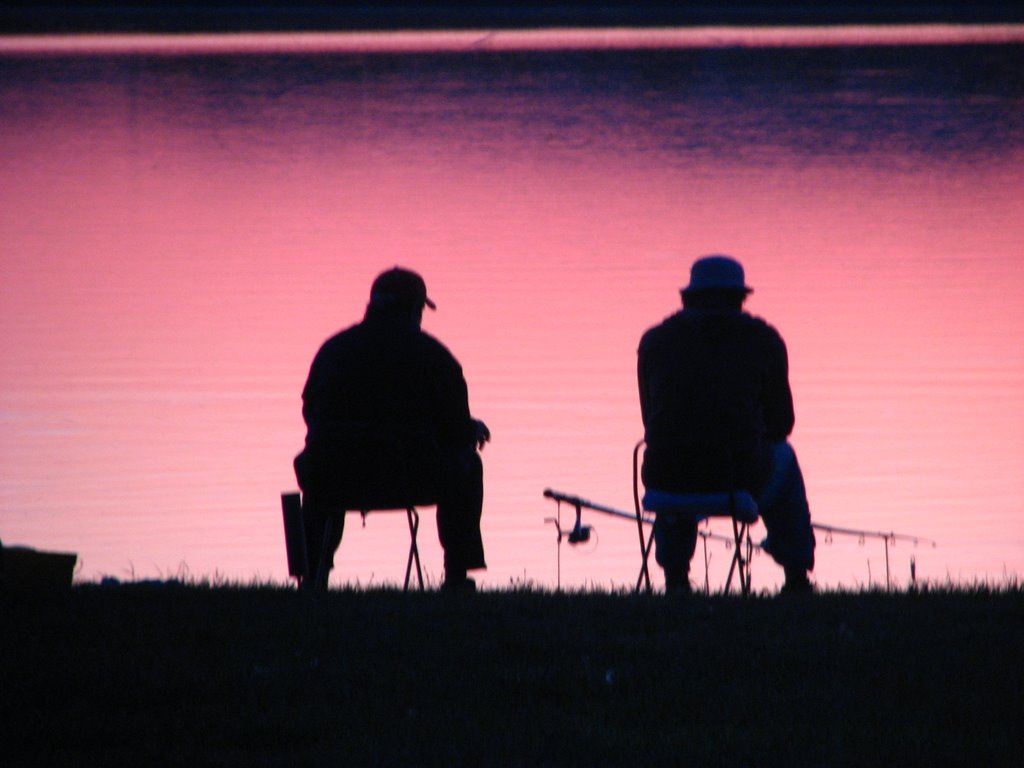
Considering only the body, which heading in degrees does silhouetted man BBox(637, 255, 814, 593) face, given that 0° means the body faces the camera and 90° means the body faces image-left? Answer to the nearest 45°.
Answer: approximately 180°

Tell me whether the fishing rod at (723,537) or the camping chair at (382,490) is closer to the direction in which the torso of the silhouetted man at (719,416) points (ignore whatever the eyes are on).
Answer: the fishing rod

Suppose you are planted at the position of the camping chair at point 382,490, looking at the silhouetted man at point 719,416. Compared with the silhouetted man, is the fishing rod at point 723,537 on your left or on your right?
left

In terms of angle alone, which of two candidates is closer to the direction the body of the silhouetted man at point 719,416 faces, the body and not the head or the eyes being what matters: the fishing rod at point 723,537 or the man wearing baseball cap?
the fishing rod

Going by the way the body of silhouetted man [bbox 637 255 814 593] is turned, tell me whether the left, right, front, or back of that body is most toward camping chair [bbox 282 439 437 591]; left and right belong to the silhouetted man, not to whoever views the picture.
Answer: left

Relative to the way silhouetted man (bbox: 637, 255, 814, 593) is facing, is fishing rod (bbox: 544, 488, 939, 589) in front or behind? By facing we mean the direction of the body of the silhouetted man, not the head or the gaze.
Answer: in front

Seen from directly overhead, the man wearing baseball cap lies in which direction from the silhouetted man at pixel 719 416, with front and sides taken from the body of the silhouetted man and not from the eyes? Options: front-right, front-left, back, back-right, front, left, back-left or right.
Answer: left
